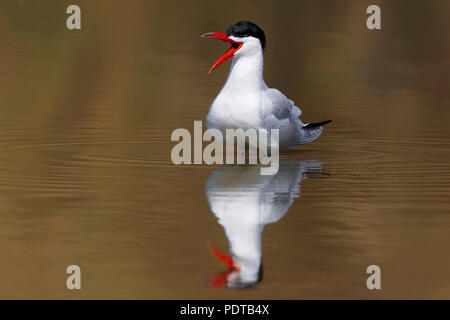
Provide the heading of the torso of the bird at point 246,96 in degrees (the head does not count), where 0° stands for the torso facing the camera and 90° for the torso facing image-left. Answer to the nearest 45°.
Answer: approximately 45°
